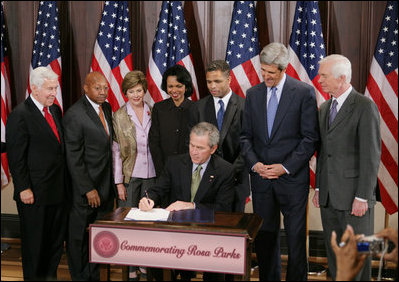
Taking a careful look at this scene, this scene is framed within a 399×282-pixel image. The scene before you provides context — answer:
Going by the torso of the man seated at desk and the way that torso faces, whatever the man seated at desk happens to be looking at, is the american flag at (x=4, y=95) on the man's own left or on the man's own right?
on the man's own right

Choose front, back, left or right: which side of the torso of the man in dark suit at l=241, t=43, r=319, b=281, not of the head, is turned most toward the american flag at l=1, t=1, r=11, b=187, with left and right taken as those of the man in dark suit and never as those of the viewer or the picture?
right

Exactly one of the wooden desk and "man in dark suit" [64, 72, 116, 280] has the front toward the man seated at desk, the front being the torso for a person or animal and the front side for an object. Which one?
the man in dark suit

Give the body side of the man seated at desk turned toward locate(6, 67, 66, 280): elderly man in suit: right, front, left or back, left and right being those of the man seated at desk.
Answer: right

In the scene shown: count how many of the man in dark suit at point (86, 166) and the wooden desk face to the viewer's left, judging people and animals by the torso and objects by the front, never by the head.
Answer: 0

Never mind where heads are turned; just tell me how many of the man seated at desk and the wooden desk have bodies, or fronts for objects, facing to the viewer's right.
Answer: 0

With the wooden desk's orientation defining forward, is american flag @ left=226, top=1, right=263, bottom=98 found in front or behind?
behind

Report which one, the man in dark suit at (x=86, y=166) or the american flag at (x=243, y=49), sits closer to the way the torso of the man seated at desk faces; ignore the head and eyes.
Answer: the man in dark suit

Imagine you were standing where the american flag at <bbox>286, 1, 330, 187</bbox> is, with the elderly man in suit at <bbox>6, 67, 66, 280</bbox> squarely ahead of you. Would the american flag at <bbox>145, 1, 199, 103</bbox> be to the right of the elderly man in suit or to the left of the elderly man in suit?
right

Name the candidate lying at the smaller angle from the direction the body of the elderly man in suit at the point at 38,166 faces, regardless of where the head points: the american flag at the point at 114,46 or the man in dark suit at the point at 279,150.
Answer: the man in dark suit

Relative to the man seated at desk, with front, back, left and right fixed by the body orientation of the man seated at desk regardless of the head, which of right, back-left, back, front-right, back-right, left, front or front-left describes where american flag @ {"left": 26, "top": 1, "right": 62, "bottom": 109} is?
right

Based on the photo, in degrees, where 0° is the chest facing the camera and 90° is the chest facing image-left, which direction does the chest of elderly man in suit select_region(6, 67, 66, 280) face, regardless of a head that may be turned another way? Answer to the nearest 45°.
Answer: approximately 315°
